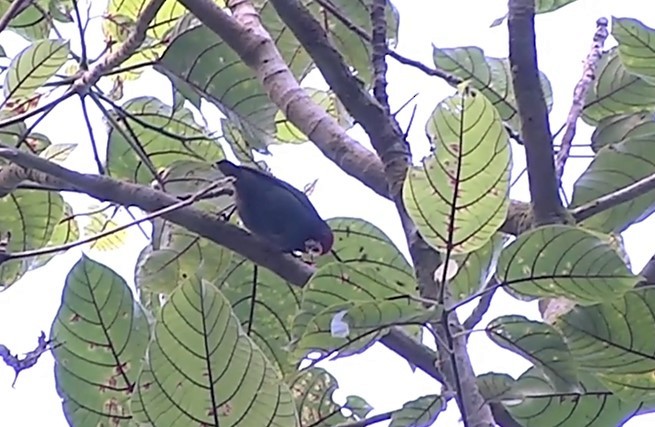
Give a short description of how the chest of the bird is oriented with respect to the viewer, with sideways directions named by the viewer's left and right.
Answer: facing to the right of the viewer
